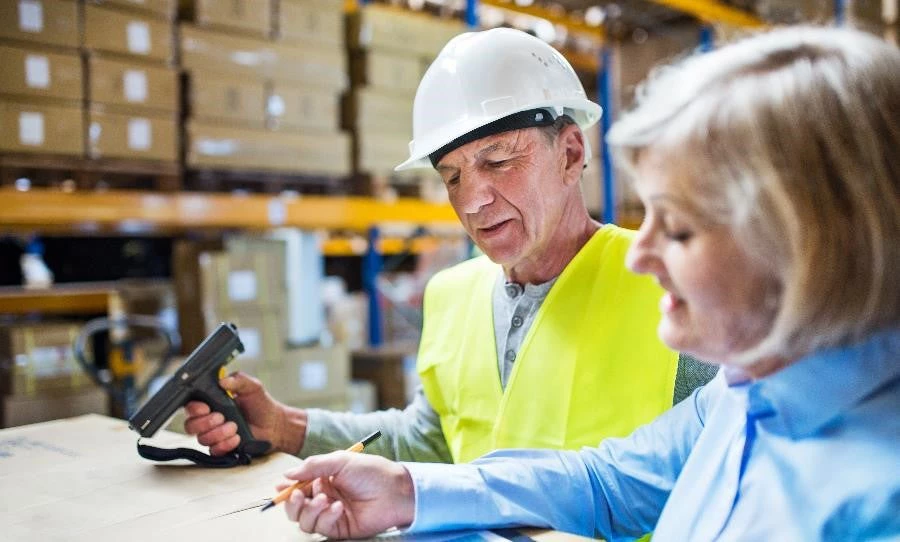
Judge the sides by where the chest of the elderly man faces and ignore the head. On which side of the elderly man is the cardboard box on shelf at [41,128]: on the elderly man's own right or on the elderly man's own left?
on the elderly man's own right

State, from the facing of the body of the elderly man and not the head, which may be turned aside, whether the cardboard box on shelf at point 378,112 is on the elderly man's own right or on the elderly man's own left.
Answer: on the elderly man's own right

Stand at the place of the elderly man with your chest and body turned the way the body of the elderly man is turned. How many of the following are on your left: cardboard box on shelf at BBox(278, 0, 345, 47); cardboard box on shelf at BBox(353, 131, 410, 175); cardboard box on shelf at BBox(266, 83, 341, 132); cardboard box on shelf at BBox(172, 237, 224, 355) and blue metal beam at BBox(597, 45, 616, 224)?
0

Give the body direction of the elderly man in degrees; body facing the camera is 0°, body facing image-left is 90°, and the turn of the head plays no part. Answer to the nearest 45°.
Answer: approximately 45°

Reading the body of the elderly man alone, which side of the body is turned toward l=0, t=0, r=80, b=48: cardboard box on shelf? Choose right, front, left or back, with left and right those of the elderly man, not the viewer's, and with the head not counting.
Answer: right

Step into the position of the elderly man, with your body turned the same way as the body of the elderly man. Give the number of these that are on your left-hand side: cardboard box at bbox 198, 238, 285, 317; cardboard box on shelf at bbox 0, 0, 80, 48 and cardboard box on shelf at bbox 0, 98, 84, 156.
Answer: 0

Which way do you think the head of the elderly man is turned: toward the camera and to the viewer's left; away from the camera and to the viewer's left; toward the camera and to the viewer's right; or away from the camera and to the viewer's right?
toward the camera and to the viewer's left

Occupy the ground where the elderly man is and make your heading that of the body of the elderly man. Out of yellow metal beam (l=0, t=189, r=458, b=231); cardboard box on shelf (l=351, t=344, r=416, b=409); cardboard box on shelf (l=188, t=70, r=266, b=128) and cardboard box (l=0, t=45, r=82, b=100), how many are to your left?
0

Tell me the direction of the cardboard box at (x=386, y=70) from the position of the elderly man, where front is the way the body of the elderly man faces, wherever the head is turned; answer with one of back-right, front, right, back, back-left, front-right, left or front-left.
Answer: back-right

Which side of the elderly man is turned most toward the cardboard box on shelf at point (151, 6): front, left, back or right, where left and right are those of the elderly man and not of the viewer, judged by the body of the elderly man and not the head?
right

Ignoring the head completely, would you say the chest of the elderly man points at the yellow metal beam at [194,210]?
no

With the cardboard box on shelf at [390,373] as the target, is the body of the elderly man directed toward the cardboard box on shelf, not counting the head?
no

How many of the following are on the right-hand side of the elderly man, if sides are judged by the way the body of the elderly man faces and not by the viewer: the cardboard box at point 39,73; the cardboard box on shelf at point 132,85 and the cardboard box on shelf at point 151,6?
3

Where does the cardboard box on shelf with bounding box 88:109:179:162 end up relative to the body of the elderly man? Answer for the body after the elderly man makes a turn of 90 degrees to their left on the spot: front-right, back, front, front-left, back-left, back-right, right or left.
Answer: back

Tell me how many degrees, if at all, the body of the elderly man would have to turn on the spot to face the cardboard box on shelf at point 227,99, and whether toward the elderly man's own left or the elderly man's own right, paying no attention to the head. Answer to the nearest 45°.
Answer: approximately 90° to the elderly man's own right

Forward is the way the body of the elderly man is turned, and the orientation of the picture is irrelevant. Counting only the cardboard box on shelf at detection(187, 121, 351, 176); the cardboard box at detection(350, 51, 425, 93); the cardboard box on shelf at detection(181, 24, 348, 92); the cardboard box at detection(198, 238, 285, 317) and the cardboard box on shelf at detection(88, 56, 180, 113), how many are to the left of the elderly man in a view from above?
0
